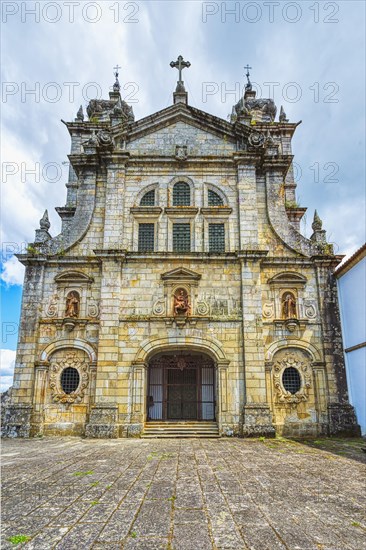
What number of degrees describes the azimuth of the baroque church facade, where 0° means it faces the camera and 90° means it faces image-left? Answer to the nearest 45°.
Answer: approximately 0°

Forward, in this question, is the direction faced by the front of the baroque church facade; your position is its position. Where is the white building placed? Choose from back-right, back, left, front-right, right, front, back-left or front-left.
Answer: left
